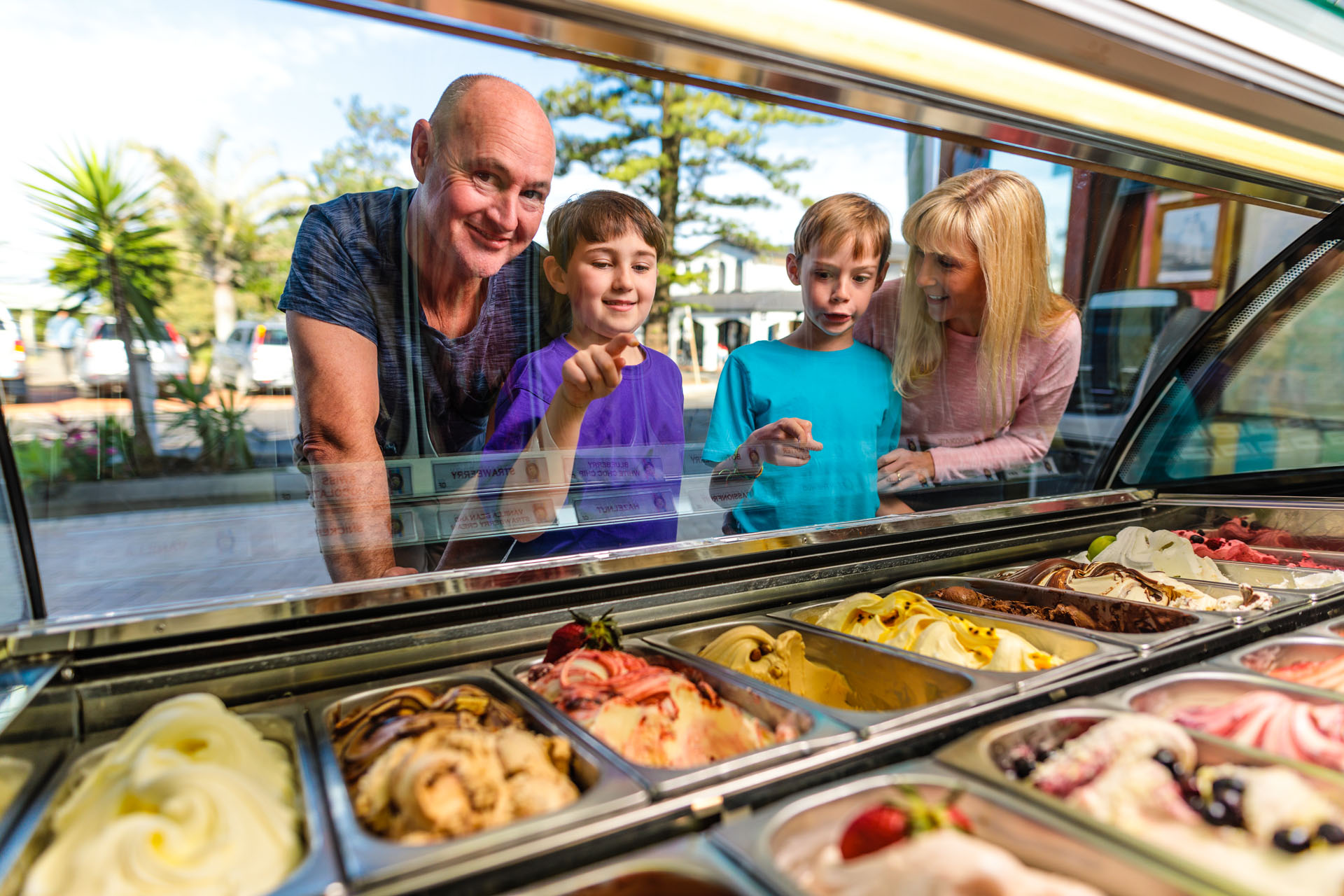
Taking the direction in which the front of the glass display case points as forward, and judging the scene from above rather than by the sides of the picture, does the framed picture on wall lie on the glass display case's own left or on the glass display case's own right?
on the glass display case's own right

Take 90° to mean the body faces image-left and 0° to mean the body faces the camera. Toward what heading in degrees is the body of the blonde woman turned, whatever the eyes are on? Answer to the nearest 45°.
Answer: approximately 45°

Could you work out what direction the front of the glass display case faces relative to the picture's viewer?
facing away from the viewer and to the left of the viewer

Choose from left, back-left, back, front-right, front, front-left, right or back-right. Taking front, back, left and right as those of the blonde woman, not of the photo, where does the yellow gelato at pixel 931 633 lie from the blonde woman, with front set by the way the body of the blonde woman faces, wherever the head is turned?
front-left

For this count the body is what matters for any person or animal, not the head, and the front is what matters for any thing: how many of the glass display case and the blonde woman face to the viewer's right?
0

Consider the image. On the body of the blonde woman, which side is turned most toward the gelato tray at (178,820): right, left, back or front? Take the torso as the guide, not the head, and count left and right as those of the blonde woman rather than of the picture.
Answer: front

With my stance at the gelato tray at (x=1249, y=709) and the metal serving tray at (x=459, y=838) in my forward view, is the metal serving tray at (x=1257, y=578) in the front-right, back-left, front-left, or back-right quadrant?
back-right
